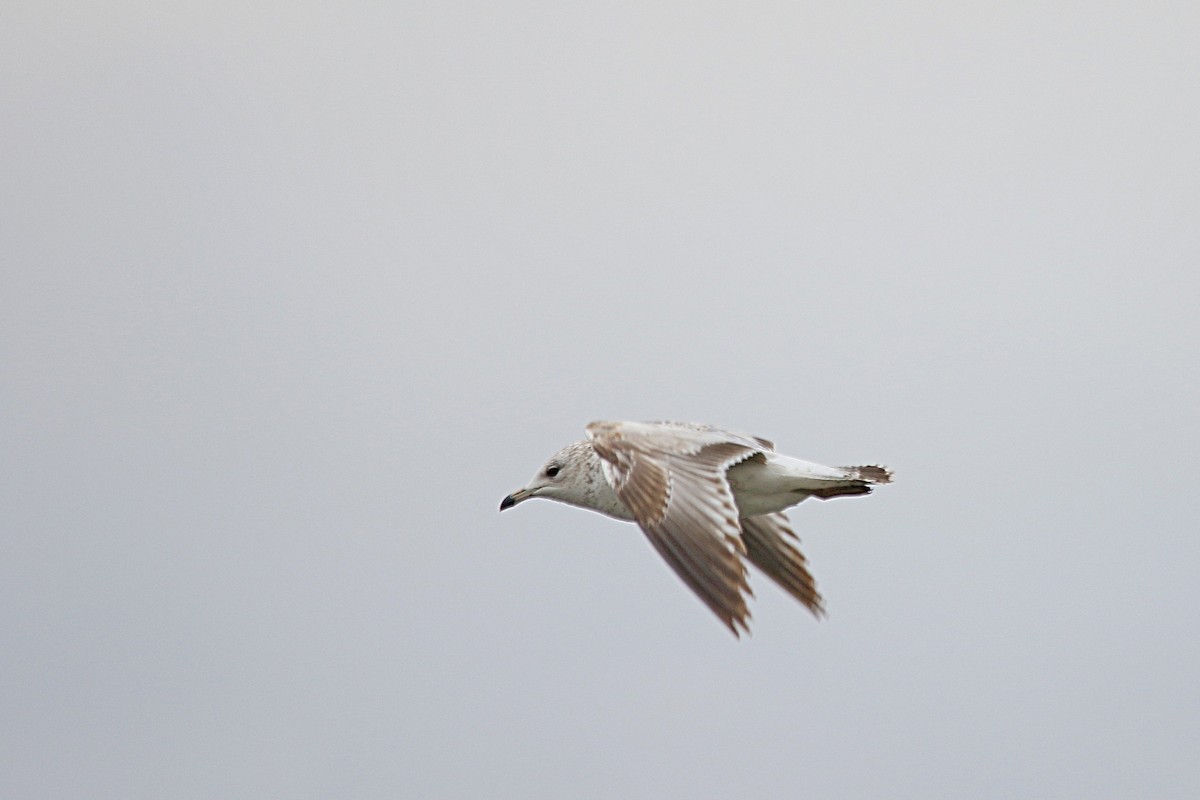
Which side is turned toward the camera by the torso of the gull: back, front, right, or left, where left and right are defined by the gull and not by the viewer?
left
